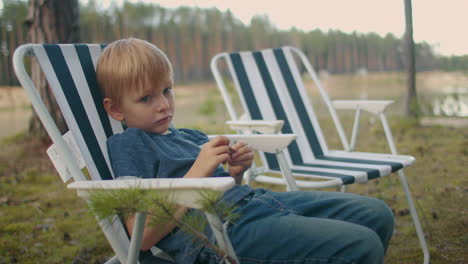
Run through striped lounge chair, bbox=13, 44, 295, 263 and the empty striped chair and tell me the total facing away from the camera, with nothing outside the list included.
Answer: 0

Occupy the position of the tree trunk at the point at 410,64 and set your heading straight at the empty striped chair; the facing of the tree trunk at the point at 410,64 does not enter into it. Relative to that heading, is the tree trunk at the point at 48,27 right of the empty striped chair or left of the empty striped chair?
right

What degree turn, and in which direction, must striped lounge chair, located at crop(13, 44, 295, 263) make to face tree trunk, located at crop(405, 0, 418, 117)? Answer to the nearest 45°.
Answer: approximately 90° to its left

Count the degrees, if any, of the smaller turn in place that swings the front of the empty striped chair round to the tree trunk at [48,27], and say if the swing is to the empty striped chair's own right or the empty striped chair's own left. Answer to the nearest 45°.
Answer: approximately 180°

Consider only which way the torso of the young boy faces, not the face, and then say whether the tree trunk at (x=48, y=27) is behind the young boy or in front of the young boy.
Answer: behind

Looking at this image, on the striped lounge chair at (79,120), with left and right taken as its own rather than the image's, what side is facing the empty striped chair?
left

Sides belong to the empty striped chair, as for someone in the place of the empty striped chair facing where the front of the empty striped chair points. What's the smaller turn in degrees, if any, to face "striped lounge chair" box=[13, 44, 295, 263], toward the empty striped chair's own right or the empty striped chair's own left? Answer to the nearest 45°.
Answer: approximately 90° to the empty striped chair's own right

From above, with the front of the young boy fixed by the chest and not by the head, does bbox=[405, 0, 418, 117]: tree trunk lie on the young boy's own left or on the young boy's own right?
on the young boy's own left

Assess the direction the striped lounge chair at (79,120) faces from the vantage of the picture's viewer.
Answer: facing the viewer and to the right of the viewer
